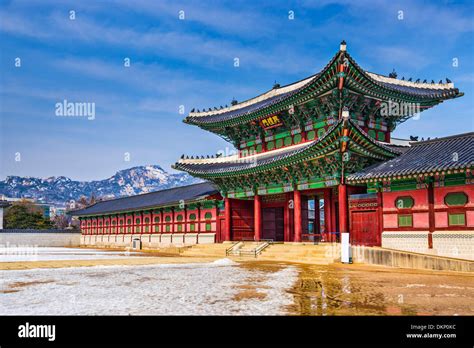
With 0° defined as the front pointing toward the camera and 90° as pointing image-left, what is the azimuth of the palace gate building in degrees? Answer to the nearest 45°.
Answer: approximately 45°
